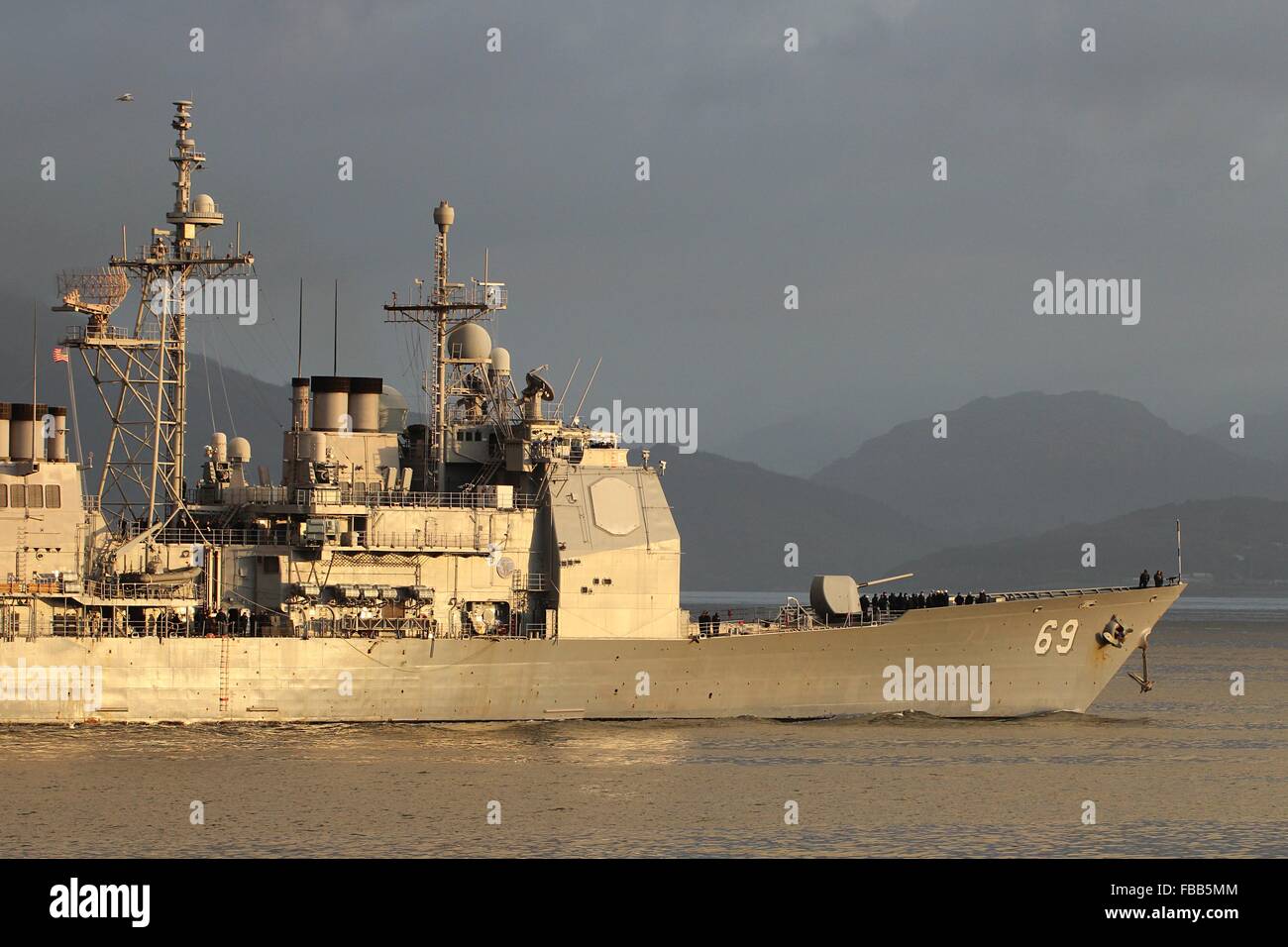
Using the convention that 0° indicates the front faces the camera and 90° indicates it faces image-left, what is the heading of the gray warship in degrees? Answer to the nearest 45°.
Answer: approximately 270°
